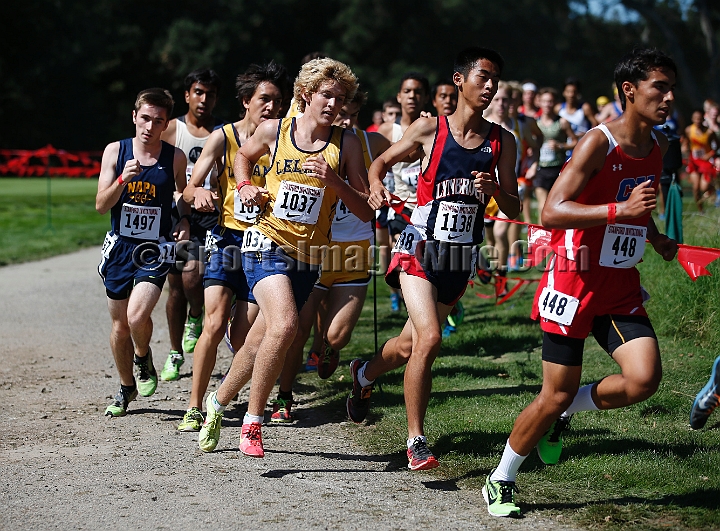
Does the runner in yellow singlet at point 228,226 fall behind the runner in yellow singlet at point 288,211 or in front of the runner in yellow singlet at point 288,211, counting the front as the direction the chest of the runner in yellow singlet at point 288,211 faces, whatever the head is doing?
behind

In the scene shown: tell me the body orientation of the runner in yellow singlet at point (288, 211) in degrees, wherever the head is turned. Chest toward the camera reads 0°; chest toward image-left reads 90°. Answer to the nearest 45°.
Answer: approximately 315°
